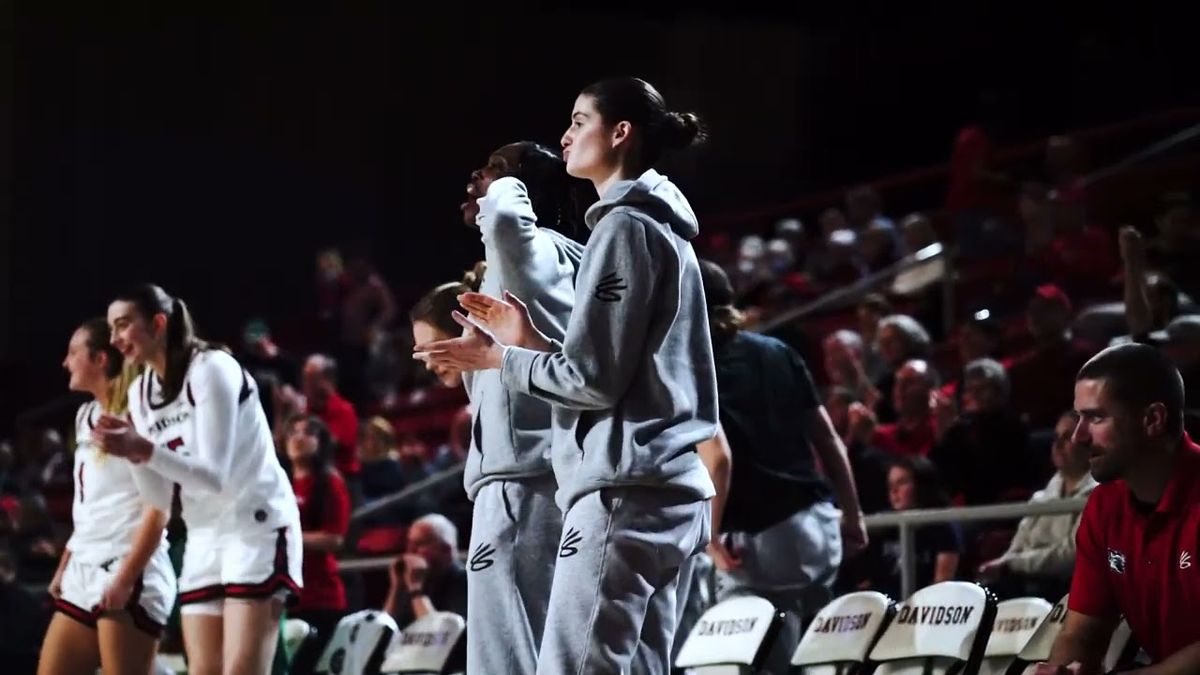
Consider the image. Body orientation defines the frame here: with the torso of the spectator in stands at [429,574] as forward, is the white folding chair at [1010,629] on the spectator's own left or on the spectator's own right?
on the spectator's own left

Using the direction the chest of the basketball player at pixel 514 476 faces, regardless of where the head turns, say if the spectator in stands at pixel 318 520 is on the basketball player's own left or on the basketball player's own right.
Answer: on the basketball player's own right

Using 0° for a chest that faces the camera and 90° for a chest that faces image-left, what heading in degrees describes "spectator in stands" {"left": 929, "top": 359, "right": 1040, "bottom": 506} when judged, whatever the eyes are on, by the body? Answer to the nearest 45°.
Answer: approximately 45°

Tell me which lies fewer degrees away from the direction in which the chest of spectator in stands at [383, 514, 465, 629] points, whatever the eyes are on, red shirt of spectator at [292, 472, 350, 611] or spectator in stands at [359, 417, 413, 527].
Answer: the red shirt of spectator

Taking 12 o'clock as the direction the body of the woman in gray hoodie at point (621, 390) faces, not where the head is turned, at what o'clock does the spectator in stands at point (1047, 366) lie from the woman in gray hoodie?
The spectator in stands is roughly at 4 o'clock from the woman in gray hoodie.

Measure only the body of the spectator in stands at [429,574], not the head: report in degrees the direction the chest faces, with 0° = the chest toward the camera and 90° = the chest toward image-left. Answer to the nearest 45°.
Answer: approximately 45°

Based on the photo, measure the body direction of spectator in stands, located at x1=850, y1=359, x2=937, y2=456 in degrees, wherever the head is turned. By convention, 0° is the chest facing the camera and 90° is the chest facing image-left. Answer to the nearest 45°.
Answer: approximately 45°
